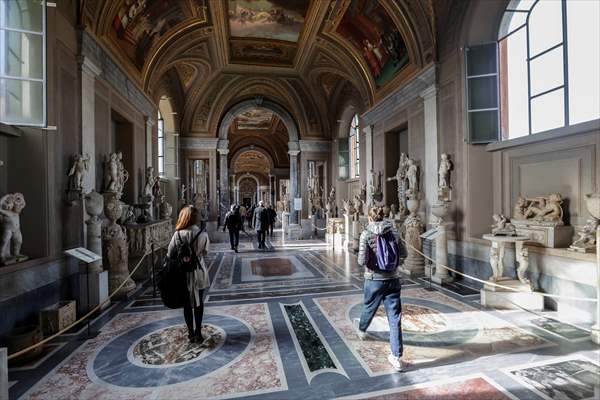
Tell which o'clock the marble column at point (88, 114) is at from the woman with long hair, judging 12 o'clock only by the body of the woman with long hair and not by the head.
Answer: The marble column is roughly at 11 o'clock from the woman with long hair.

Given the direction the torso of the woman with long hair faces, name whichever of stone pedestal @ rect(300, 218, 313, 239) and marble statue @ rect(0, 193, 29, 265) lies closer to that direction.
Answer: the stone pedestal

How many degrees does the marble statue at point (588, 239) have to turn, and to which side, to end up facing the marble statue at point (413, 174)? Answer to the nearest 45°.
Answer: approximately 45° to its right

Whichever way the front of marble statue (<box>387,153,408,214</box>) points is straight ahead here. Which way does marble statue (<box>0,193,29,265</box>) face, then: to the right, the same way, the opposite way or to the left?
the opposite way

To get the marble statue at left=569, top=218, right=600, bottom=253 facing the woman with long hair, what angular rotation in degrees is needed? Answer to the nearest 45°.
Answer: approximately 45° to its left

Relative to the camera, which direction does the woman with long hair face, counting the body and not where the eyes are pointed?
away from the camera

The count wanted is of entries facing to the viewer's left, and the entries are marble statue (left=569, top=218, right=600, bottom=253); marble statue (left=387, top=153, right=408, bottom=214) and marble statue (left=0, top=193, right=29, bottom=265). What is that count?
2

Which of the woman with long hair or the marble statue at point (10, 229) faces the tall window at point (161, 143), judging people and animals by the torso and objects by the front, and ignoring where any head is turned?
the woman with long hair

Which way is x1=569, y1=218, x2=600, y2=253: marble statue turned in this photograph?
to the viewer's left

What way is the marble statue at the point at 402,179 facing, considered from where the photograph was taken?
facing to the left of the viewer

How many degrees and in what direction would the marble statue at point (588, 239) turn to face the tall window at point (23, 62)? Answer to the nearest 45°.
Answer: approximately 45° to its left
